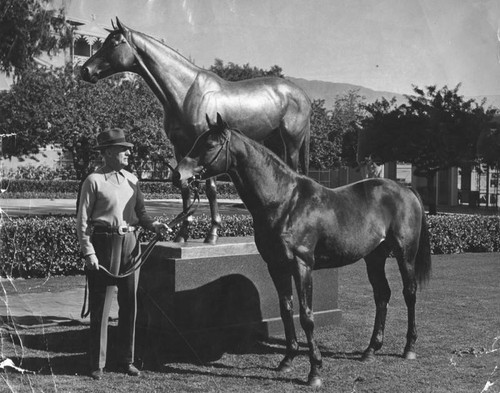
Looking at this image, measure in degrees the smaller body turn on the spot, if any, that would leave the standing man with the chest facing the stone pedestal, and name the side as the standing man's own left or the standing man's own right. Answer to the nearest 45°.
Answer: approximately 90° to the standing man's own left

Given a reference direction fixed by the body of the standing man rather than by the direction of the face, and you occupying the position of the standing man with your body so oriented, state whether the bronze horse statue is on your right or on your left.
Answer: on your left

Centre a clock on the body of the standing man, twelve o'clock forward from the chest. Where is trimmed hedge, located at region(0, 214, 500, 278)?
The trimmed hedge is roughly at 7 o'clock from the standing man.

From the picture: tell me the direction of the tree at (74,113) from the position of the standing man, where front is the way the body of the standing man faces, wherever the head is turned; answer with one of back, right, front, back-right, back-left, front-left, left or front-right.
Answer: back-left

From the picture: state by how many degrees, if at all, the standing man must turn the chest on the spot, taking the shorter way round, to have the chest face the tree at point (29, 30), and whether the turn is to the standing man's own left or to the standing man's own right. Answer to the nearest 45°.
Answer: approximately 135° to the standing man's own left

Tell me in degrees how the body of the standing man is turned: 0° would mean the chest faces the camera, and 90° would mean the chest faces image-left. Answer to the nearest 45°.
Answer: approximately 315°
